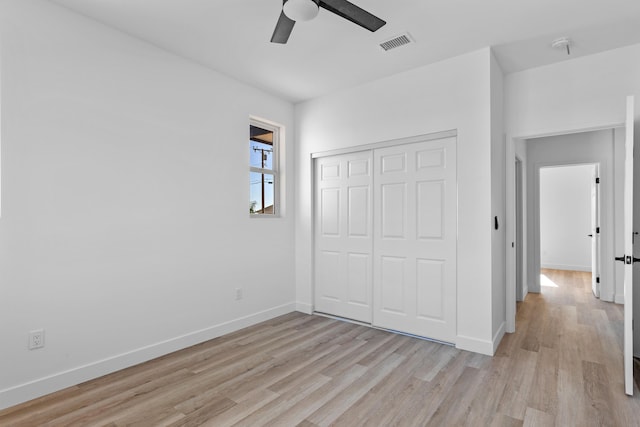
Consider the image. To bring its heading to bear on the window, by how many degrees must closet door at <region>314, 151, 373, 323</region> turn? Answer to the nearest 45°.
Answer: approximately 45° to its right

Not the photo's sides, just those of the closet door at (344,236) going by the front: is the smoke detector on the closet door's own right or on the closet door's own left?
on the closet door's own left

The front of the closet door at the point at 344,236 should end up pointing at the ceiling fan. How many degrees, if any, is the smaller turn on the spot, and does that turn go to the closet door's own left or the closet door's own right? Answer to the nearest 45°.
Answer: approximately 45° to the closet door's own left

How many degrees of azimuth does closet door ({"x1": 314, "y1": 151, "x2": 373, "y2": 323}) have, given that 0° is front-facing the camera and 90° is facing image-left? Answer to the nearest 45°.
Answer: approximately 45°

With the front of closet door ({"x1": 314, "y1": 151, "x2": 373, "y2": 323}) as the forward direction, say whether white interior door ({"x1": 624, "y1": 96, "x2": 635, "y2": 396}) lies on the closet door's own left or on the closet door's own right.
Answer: on the closet door's own left

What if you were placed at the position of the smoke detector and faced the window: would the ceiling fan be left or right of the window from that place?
left

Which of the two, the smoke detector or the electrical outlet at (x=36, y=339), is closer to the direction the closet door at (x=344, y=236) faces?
the electrical outlet

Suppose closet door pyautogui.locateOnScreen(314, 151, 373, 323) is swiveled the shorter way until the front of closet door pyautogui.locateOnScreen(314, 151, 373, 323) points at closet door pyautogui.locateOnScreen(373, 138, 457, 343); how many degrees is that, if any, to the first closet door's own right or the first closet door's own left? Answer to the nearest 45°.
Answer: approximately 90° to the first closet door's own left

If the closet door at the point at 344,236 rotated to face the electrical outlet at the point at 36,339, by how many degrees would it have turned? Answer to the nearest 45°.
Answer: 0° — it already faces it

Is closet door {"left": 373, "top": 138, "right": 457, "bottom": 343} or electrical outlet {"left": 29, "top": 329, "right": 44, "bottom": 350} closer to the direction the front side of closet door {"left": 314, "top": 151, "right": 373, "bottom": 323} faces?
the electrical outlet

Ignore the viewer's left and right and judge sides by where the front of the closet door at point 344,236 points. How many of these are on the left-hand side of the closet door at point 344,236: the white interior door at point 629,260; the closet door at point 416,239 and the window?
2
